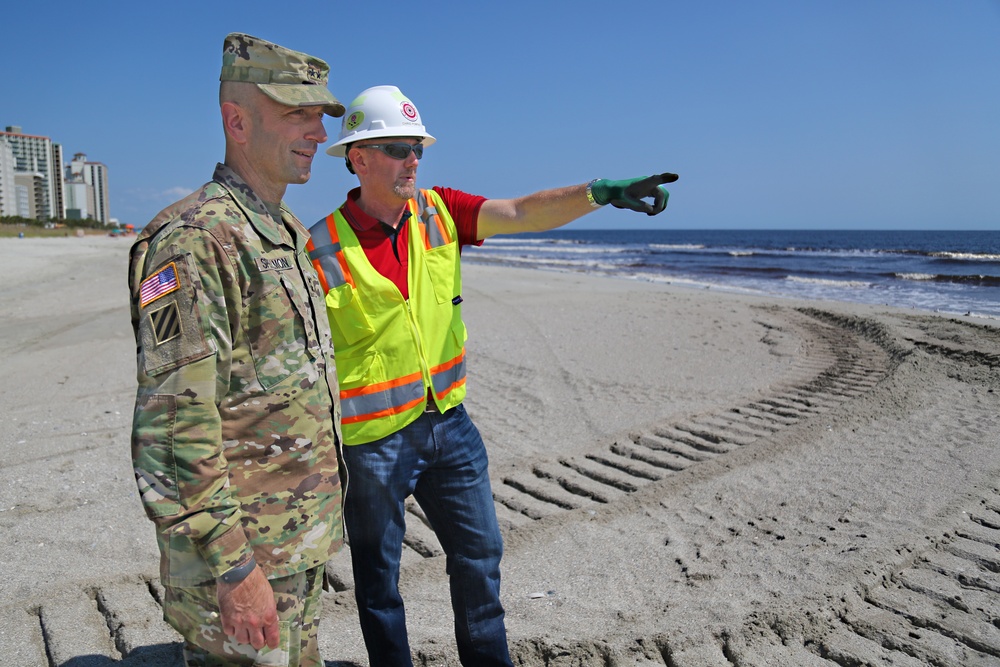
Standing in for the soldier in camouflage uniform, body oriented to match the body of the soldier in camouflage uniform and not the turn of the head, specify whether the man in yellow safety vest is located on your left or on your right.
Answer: on your left

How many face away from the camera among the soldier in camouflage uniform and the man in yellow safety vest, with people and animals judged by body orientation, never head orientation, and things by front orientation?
0

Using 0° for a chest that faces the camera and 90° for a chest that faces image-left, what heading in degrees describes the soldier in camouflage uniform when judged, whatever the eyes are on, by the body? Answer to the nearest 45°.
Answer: approximately 315°

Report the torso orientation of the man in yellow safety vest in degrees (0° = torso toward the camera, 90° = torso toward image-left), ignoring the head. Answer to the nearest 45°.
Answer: approximately 315°

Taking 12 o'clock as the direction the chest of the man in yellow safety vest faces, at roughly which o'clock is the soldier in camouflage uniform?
The soldier in camouflage uniform is roughly at 2 o'clock from the man in yellow safety vest.
